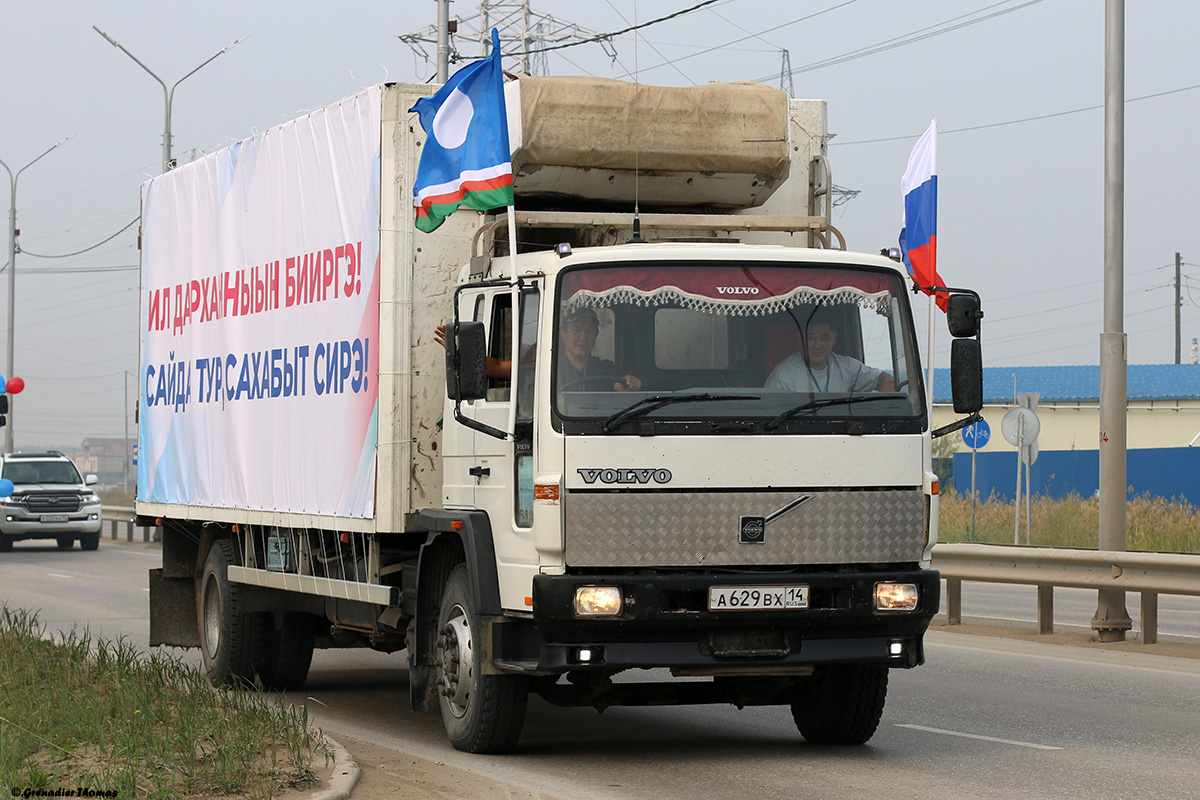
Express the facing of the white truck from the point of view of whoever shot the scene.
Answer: facing the viewer and to the right of the viewer

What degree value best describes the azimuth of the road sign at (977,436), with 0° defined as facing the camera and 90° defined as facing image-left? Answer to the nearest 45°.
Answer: approximately 0°

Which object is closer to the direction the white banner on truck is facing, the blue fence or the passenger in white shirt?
the passenger in white shirt

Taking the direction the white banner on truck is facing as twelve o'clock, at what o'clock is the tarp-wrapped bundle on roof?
The tarp-wrapped bundle on roof is roughly at 9 o'clock from the white banner on truck.

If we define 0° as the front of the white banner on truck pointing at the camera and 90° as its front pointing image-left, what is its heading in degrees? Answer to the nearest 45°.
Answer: approximately 45°

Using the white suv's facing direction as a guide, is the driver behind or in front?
in front

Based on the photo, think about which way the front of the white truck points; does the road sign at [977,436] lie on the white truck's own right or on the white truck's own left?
on the white truck's own left

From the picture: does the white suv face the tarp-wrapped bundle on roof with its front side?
yes

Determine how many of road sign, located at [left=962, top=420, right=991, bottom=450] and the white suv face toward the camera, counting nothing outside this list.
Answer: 2

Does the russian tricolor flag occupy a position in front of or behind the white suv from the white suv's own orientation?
in front

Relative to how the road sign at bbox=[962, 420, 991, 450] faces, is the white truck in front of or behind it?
in front

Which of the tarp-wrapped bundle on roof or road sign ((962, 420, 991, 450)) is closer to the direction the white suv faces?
the tarp-wrapped bundle on roof
